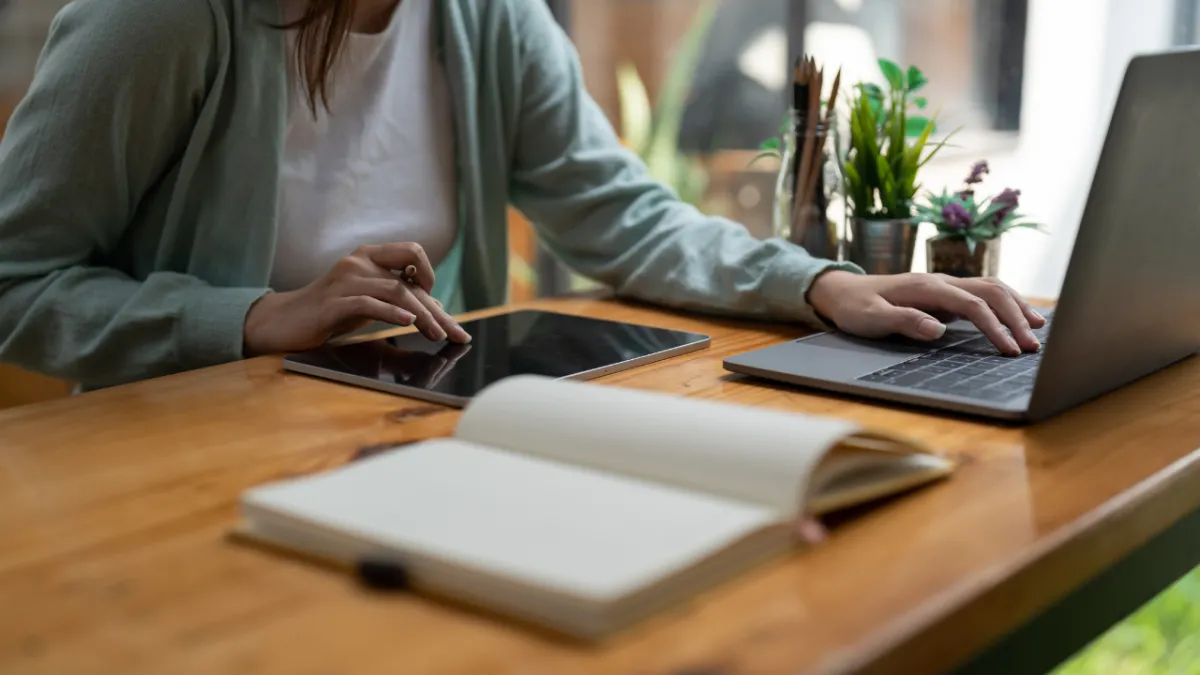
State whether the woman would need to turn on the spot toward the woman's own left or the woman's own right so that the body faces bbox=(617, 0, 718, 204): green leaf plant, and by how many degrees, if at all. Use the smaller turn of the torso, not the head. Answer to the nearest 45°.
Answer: approximately 135° to the woman's own left

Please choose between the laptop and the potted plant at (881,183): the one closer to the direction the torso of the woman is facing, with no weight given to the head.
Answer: the laptop

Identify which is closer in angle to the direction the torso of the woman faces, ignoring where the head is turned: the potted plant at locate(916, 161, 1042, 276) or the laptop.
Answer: the laptop

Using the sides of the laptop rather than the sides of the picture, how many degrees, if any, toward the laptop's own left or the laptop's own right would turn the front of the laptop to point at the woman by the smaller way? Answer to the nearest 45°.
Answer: approximately 45° to the laptop's own left

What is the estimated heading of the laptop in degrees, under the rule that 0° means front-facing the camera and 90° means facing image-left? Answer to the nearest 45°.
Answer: approximately 135°

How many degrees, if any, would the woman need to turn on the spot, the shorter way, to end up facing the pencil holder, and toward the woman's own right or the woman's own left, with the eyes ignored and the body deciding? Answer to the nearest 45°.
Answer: approximately 45° to the woman's own left

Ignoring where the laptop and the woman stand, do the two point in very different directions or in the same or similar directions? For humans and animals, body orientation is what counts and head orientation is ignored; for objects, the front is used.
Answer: very different directions
